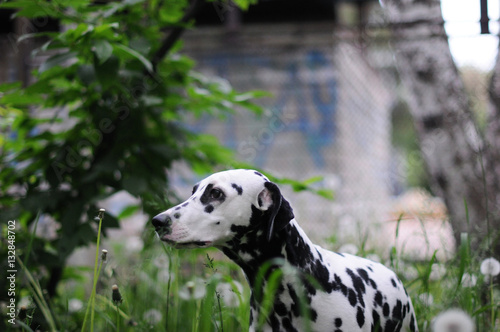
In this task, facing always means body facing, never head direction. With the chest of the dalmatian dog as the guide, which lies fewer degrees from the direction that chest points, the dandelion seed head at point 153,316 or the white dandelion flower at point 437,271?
the dandelion seed head

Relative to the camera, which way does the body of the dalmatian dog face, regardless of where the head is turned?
to the viewer's left

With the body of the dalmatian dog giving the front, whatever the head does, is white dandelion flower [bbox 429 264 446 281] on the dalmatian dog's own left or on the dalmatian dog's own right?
on the dalmatian dog's own right

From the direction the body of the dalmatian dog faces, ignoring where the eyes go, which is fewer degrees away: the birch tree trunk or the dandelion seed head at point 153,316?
the dandelion seed head

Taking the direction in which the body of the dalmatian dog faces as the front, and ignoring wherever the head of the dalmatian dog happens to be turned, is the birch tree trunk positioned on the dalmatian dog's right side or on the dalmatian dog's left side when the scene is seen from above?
on the dalmatian dog's right side
